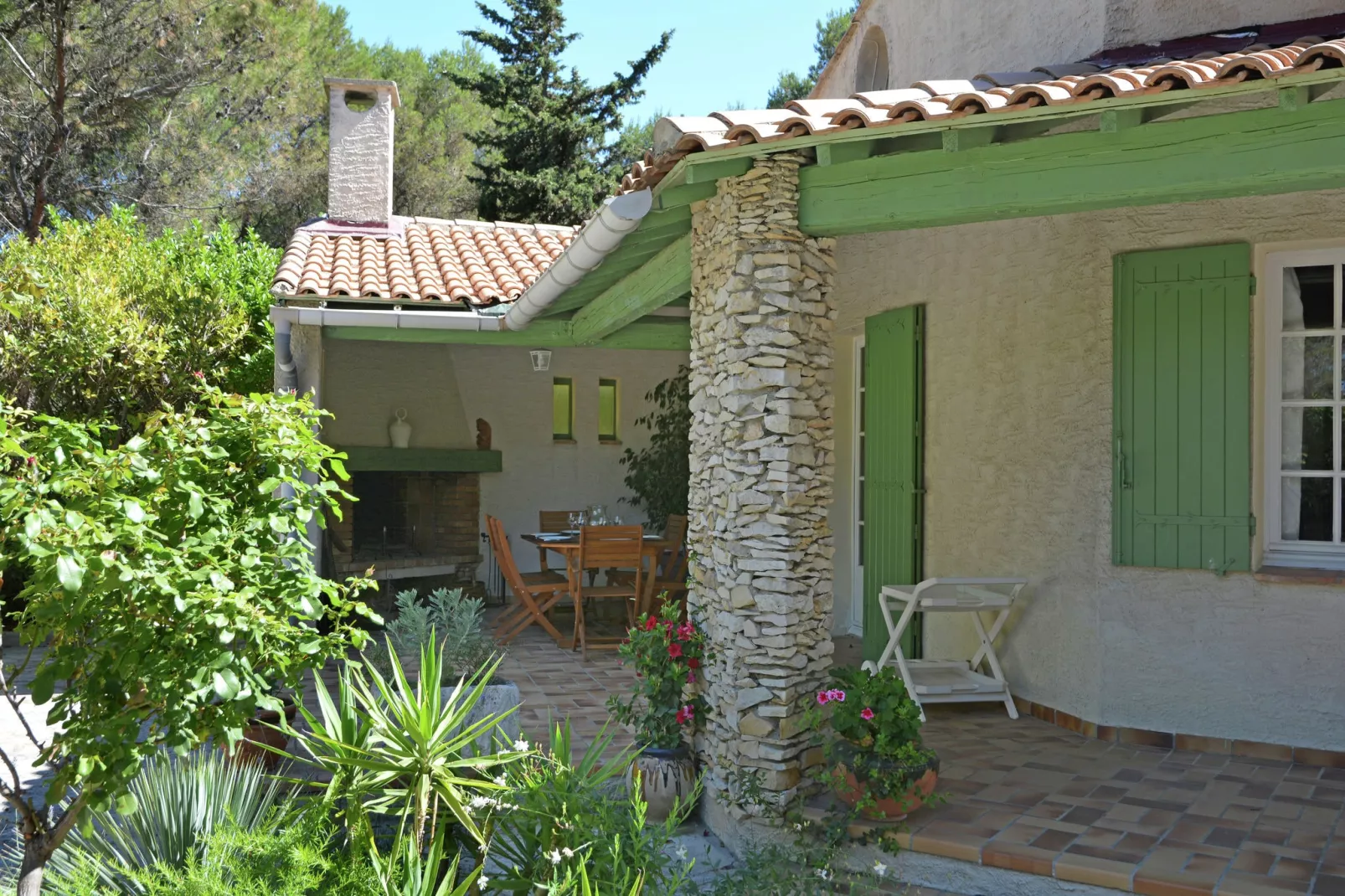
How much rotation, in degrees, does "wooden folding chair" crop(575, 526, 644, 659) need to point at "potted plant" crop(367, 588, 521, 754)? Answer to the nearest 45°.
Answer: approximately 180°

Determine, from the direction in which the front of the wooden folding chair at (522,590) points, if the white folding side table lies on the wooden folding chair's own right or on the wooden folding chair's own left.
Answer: on the wooden folding chair's own right

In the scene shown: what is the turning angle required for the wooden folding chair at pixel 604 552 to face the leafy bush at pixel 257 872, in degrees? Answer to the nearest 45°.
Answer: approximately 180°

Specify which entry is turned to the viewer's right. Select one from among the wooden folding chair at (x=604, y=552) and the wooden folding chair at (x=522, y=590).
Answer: the wooden folding chair at (x=522, y=590)

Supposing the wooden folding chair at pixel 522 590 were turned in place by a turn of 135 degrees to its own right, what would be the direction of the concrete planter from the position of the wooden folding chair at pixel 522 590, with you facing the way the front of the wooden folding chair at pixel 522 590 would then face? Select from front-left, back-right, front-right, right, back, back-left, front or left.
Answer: front-left

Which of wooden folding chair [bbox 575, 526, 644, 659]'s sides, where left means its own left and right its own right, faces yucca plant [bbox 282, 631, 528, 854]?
back

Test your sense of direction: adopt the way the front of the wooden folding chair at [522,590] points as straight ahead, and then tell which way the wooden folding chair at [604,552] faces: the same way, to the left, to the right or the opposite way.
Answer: to the left

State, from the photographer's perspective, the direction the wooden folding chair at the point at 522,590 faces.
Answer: facing to the right of the viewer

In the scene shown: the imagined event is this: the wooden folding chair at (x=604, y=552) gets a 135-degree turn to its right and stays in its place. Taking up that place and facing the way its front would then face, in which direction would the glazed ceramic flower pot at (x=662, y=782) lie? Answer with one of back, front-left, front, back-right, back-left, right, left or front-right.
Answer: front-right

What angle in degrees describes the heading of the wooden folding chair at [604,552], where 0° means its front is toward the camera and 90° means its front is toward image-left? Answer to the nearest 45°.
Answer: approximately 180°

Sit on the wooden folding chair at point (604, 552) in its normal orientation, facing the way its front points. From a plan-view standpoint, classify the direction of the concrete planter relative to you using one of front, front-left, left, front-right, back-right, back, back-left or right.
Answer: back

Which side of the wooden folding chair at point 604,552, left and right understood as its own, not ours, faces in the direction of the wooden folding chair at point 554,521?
front

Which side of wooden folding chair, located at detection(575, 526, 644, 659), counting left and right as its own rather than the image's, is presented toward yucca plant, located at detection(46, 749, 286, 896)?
back
